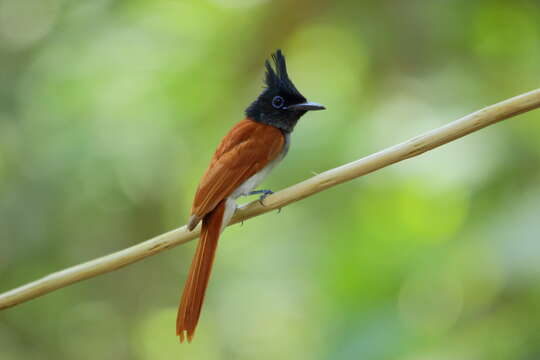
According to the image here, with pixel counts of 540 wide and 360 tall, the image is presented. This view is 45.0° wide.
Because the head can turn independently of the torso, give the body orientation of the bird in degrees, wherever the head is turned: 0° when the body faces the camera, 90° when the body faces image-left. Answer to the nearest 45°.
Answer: approximately 270°
